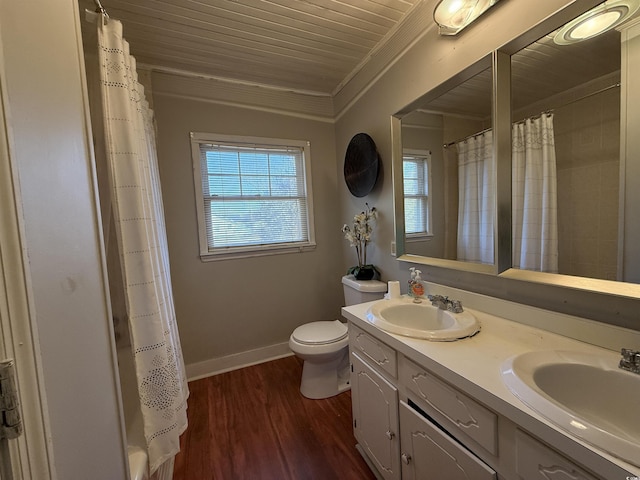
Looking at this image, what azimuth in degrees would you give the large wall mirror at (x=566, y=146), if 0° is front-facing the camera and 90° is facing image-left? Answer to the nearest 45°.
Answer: approximately 45°

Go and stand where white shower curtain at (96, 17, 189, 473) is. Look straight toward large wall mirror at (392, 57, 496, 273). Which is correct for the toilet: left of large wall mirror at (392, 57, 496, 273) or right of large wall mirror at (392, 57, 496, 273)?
left

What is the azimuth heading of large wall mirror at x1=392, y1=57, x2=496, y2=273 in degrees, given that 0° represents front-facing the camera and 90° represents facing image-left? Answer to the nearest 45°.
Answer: approximately 45°

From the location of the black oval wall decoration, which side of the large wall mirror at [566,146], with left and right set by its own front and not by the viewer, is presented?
right
